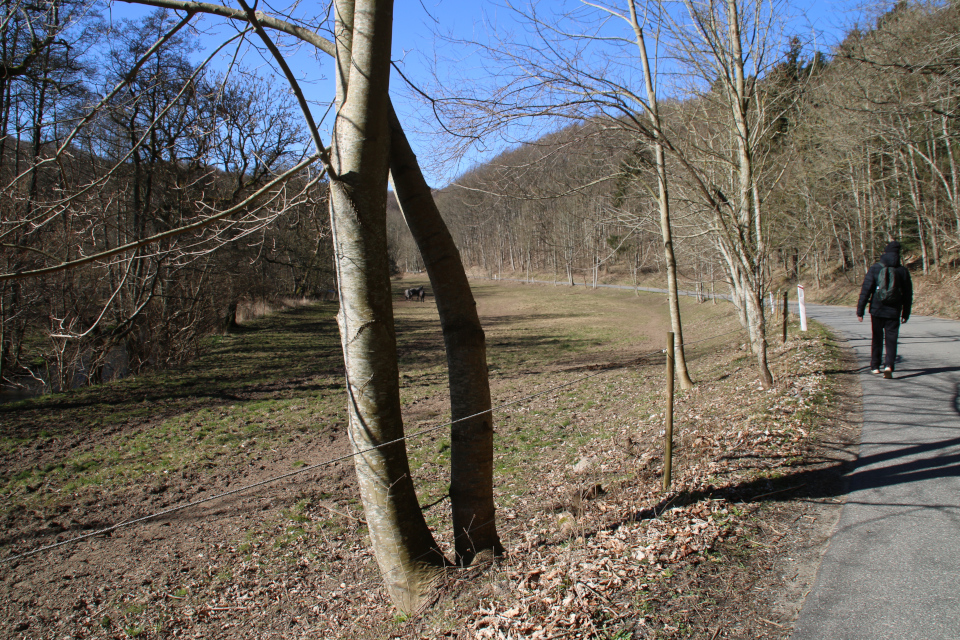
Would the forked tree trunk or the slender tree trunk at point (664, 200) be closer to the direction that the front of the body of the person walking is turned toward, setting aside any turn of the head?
the slender tree trunk

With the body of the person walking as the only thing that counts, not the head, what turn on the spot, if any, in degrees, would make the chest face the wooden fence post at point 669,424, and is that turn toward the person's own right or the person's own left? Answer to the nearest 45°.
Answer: approximately 180°

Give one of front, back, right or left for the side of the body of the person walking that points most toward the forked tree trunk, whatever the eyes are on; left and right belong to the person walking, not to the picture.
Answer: back

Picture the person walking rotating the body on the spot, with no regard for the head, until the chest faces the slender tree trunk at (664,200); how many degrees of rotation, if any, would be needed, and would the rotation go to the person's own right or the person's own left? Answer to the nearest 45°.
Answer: approximately 90° to the person's own left

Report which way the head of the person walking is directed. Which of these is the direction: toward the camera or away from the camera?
away from the camera

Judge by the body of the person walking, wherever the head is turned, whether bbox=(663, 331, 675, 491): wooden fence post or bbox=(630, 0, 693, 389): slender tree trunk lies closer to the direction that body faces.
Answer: the slender tree trunk

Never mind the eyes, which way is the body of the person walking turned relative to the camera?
away from the camera
